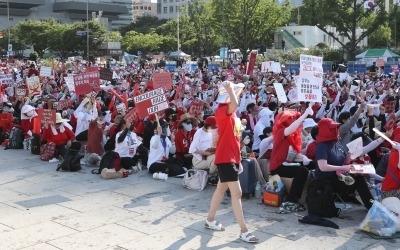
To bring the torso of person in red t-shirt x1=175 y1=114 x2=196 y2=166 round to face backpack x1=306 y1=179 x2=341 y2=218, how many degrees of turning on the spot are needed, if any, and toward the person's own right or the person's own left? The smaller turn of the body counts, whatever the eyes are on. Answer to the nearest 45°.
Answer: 0° — they already face it

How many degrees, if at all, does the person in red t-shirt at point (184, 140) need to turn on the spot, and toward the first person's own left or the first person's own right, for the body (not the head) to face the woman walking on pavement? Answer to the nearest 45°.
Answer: approximately 45° to the first person's own right

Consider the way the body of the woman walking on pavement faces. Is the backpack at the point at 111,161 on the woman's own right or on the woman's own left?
on the woman's own left

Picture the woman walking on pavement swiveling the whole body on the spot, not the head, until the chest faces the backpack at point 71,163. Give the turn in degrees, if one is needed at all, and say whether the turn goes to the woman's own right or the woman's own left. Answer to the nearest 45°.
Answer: approximately 135° to the woman's own left

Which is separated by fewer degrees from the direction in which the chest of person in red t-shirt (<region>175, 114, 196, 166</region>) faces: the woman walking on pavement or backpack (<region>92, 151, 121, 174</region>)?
the woman walking on pavement

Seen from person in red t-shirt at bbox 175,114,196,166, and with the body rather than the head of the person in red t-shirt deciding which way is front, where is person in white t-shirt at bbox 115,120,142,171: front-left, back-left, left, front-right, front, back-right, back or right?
back-right
